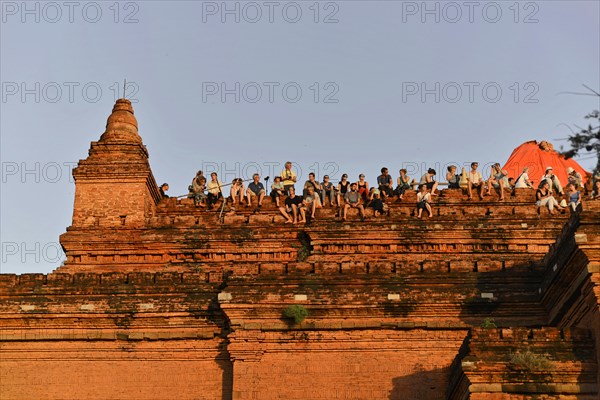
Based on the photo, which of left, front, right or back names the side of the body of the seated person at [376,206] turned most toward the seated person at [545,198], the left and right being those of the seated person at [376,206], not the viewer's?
left

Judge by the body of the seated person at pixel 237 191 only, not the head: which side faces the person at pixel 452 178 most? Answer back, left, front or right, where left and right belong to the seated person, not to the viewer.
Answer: left

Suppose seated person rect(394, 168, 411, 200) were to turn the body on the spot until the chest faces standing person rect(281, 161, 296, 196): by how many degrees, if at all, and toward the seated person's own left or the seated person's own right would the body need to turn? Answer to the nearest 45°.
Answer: approximately 45° to the seated person's own right

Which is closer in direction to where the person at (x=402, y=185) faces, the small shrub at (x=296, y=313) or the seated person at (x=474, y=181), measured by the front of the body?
the small shrub

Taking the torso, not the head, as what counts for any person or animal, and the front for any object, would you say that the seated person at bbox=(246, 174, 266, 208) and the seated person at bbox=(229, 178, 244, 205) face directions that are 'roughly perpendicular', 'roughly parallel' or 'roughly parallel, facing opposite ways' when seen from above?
roughly parallel

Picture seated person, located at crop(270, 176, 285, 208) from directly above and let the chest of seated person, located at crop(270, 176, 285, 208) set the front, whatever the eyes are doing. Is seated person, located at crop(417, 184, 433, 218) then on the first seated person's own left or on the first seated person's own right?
on the first seated person's own left

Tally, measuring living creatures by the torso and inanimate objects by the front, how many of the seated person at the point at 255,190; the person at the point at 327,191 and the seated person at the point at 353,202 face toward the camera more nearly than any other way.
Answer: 3

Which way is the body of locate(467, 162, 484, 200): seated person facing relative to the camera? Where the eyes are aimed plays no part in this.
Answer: toward the camera

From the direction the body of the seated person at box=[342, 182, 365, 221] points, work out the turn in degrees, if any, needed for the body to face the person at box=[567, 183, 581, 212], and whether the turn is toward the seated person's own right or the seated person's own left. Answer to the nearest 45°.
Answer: approximately 90° to the seated person's own left

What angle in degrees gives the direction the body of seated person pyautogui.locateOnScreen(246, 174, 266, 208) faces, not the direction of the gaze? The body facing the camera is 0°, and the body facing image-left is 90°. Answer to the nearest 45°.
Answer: approximately 0°

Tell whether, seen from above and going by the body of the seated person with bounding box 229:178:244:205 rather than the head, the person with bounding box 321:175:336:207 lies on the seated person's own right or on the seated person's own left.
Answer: on the seated person's own left

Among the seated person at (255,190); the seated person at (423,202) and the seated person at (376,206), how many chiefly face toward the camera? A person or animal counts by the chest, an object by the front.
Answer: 3

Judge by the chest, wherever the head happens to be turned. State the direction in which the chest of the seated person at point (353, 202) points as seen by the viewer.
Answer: toward the camera

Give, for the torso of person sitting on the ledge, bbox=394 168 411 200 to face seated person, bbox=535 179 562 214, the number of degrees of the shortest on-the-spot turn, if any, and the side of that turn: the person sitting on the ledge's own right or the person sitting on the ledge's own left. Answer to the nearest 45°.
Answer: approximately 135° to the person sitting on the ledge's own left

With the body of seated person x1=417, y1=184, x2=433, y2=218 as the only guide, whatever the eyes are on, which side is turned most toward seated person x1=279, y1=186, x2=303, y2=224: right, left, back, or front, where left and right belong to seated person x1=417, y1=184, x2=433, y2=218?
right
